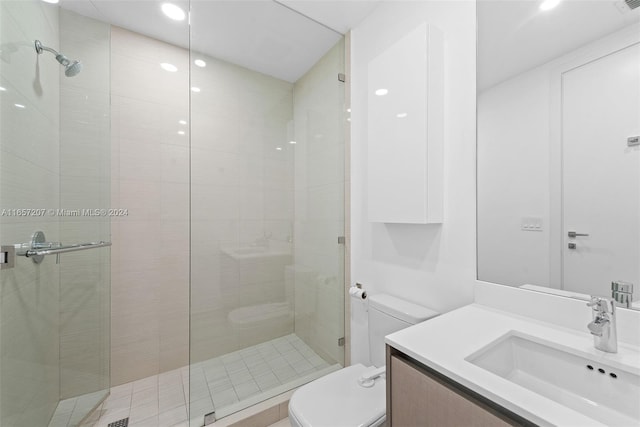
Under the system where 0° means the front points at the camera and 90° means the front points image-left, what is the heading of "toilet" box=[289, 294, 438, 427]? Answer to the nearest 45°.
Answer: approximately 45°

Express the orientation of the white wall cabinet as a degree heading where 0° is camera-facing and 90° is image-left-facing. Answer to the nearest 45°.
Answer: approximately 45°

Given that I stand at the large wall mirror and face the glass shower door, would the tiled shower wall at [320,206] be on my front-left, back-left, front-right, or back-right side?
front-right

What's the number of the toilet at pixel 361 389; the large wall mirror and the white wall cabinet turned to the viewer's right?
0

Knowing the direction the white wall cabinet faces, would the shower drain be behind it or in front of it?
in front

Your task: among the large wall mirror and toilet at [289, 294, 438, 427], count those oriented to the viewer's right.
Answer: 0

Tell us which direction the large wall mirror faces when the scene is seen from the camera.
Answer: facing the viewer and to the left of the viewer

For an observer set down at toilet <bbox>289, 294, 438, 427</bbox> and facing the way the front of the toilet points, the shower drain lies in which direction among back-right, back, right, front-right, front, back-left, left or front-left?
front-right

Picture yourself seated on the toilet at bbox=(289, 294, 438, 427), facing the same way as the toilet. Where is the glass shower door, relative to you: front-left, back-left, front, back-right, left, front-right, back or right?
front-right

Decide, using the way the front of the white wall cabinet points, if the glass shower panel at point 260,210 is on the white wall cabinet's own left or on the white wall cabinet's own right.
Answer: on the white wall cabinet's own right

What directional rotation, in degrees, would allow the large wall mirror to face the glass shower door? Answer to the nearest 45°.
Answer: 0° — it already faces it

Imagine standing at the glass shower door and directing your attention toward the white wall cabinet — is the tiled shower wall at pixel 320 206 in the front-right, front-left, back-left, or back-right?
front-left

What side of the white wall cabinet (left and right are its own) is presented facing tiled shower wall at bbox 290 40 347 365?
right
